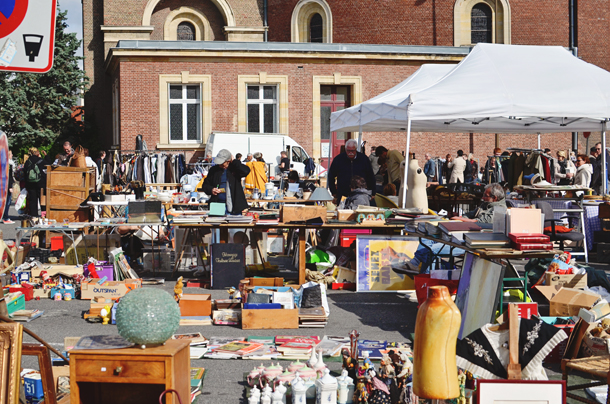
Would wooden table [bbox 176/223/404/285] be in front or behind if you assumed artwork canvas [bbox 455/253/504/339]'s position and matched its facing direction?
behind

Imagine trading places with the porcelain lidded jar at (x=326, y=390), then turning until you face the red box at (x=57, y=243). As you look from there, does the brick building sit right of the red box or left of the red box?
right

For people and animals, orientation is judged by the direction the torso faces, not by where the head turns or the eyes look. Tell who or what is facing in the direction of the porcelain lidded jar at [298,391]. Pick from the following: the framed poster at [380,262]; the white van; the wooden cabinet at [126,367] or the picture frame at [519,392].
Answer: the framed poster

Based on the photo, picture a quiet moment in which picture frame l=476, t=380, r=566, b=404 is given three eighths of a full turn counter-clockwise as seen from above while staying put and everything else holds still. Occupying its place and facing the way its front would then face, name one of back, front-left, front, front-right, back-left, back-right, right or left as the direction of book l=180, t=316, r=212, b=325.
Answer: left

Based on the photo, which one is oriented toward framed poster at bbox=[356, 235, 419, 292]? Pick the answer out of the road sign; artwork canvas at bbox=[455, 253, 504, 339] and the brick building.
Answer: the brick building

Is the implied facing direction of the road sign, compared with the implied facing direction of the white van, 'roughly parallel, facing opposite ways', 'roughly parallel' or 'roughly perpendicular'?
roughly perpendicular

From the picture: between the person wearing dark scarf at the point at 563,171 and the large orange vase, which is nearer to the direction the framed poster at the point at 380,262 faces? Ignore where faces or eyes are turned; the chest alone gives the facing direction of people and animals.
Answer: the large orange vase

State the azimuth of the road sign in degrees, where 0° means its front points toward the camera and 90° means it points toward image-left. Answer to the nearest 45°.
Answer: approximately 0°

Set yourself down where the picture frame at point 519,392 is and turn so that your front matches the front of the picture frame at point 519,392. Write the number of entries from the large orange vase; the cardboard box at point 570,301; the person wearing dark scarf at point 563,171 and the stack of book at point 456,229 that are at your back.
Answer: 3
